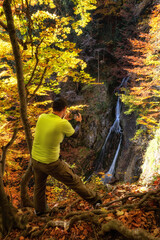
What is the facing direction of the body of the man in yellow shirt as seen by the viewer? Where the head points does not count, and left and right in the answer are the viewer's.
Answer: facing away from the viewer and to the right of the viewer

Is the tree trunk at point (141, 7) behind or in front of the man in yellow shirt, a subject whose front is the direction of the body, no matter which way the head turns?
in front

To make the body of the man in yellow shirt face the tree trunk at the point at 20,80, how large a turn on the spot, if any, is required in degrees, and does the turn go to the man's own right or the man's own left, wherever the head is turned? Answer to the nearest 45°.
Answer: approximately 90° to the man's own left
